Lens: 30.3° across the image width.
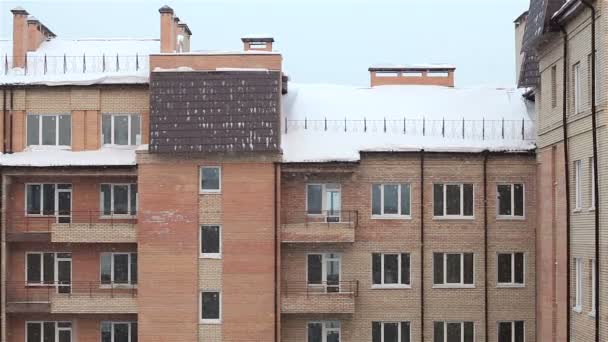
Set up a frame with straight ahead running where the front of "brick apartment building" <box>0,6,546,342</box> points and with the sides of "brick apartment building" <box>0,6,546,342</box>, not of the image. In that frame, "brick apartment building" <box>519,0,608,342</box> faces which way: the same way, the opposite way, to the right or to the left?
to the right

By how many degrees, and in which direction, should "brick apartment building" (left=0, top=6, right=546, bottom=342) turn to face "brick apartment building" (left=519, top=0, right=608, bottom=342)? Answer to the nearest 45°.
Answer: approximately 45° to its left

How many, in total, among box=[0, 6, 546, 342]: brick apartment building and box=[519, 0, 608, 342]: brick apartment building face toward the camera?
1

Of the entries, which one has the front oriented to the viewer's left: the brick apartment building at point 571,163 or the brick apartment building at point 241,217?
the brick apartment building at point 571,163

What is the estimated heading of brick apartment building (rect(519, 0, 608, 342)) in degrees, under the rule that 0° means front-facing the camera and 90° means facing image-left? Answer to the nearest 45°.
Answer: approximately 90°

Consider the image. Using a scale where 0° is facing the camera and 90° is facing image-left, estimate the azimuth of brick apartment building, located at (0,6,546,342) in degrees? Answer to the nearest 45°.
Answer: approximately 0°
